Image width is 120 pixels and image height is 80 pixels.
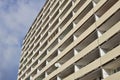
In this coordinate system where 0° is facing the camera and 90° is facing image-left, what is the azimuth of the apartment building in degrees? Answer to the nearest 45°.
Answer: approximately 45°
